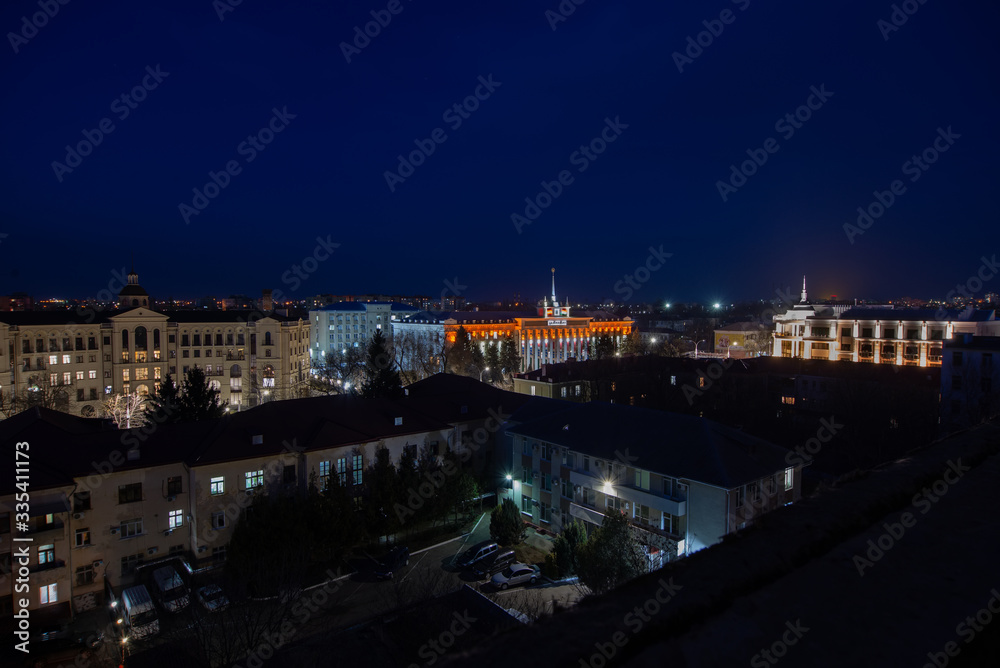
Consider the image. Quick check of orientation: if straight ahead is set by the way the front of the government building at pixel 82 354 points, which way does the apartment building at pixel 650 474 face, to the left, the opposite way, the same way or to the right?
to the right

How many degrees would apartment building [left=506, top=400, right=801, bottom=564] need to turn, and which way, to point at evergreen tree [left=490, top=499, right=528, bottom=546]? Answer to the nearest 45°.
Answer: approximately 45° to its right

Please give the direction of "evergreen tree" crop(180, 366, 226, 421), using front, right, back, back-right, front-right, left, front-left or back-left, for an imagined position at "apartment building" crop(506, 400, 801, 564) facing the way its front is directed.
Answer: front-right

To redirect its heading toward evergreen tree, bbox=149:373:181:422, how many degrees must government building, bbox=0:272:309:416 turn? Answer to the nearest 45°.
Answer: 0° — it already faces it

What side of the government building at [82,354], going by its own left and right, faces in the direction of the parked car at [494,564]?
front

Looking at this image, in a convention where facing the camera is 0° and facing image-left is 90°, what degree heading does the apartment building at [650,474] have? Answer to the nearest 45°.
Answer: approximately 45°

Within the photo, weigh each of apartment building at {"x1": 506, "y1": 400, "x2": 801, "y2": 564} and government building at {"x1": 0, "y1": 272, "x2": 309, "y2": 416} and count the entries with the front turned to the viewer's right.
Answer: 0

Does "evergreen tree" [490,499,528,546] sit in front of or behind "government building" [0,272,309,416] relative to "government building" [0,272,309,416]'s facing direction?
in front

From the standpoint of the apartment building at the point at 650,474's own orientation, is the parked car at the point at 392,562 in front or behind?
in front

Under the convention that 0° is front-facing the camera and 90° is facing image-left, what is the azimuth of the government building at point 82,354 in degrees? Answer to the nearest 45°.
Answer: approximately 0°

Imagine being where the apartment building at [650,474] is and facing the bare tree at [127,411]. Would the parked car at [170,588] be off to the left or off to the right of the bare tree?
left

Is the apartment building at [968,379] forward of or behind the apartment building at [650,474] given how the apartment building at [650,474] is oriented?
behind

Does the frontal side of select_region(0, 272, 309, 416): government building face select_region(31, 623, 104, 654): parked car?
yes

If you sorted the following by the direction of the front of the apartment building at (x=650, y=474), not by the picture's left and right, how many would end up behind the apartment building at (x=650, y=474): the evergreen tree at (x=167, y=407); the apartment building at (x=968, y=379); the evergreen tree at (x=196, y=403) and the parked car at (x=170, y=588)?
1

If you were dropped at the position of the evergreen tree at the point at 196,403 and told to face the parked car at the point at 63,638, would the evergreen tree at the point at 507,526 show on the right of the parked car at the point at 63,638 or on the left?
left
